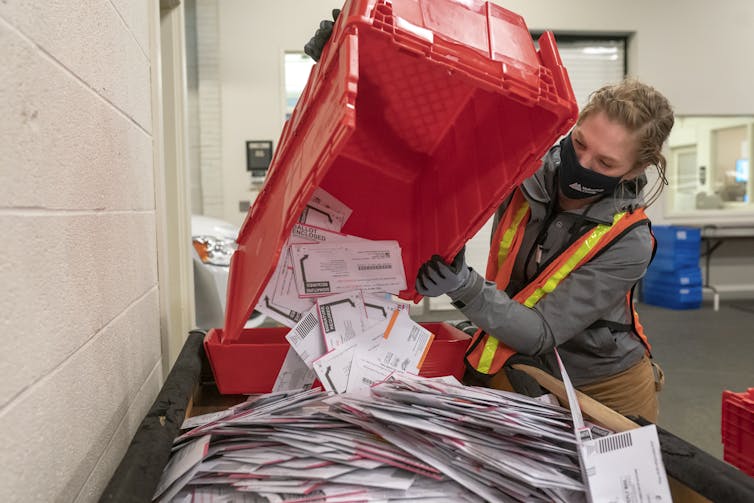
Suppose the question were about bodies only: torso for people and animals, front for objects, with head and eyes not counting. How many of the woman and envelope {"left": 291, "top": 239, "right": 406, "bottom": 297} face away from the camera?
0

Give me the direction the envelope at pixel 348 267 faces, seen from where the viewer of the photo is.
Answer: facing the viewer

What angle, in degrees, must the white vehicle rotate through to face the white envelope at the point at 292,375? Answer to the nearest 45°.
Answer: approximately 45° to its right

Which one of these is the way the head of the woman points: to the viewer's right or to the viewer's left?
to the viewer's left

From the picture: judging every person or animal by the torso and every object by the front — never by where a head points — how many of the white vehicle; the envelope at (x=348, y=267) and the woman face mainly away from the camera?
0

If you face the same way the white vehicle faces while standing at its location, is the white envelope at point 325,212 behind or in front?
in front

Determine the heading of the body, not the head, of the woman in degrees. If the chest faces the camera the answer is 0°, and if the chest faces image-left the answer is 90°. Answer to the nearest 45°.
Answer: approximately 45°

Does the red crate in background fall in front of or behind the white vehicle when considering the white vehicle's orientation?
in front
